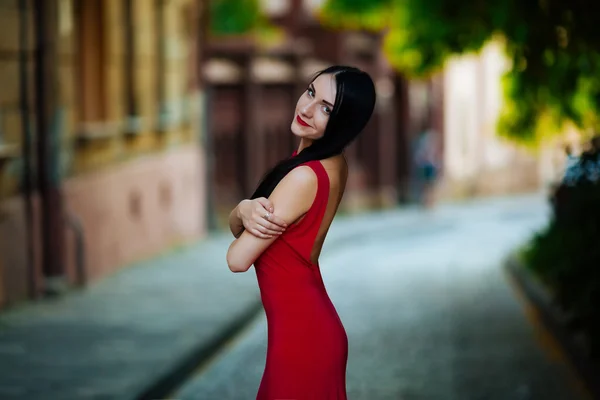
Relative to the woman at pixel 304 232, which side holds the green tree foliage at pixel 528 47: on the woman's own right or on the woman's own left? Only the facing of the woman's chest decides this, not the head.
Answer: on the woman's own right

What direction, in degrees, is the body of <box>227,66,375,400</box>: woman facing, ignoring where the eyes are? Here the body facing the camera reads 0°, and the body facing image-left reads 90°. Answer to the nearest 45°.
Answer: approximately 90°

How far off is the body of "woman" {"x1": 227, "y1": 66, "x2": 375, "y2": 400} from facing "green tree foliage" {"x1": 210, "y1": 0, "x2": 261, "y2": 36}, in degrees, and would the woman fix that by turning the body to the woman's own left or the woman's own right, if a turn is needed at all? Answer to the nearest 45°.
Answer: approximately 90° to the woman's own right

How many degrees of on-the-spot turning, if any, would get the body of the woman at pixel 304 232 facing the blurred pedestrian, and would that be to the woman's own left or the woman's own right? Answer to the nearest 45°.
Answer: approximately 90° to the woman's own right

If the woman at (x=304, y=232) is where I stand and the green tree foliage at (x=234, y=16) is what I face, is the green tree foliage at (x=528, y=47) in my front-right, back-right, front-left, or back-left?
front-right
